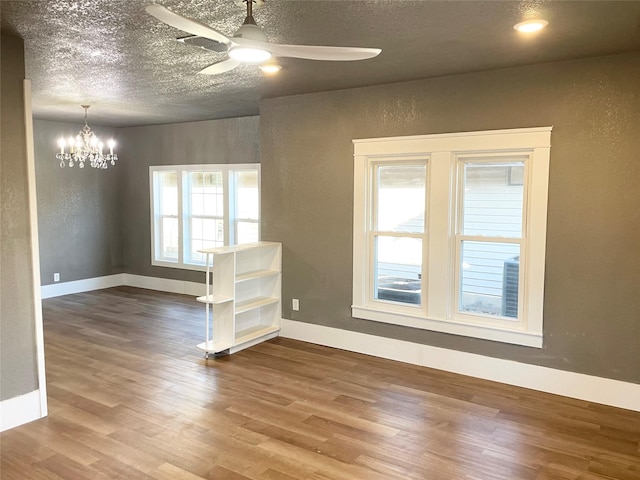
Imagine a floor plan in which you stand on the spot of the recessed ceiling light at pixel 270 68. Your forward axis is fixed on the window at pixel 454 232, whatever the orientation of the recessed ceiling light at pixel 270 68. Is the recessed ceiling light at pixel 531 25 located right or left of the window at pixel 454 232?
right

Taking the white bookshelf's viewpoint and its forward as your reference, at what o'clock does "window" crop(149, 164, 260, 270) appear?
The window is roughly at 7 o'clock from the white bookshelf.

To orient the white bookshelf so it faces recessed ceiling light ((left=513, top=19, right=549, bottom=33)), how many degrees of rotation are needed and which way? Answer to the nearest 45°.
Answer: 0° — it already faces it

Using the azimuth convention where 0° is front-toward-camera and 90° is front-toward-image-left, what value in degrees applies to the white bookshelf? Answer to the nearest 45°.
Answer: approximately 315°

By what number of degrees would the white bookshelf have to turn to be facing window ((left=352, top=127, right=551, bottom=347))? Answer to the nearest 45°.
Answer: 0° — it already faces it

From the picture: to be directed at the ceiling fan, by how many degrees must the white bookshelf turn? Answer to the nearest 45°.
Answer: approximately 45° to its right

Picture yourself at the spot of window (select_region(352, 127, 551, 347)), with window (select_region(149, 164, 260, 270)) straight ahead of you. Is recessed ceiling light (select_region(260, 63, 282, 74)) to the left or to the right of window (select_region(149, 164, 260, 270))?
left
